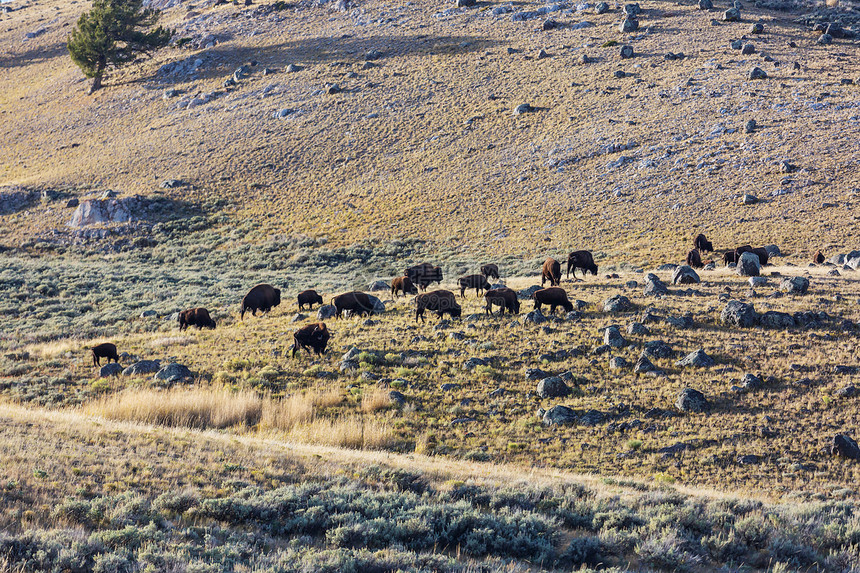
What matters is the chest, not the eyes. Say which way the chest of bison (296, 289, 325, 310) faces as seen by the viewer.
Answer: to the viewer's right

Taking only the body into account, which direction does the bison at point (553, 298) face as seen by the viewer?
to the viewer's right

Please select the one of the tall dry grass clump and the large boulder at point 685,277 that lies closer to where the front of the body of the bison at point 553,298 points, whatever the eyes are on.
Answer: the large boulder

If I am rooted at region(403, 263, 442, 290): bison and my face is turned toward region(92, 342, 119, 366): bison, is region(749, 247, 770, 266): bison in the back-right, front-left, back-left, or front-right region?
back-left
